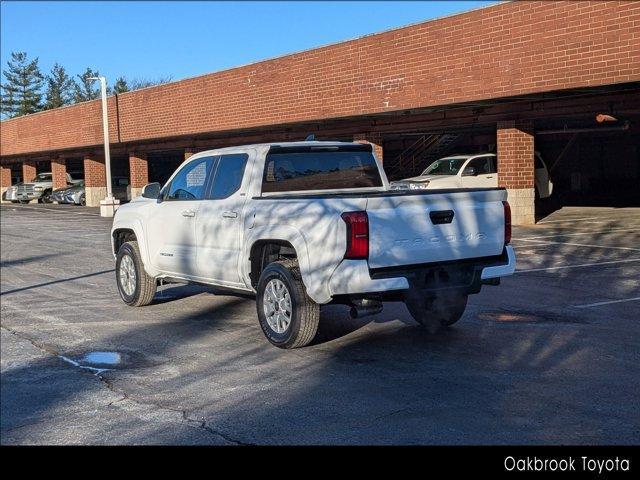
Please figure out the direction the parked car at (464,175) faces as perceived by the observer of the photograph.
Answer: facing the viewer and to the left of the viewer

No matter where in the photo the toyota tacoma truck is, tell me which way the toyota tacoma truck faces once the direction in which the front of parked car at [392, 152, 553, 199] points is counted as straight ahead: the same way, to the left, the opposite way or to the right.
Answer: to the right

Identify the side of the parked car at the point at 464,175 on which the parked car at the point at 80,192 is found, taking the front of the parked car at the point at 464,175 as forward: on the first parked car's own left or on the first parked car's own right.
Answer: on the first parked car's own right

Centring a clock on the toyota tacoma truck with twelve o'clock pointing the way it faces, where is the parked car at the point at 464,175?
The parked car is roughly at 2 o'clock from the toyota tacoma truck.

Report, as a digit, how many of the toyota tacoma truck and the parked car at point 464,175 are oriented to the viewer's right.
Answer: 0

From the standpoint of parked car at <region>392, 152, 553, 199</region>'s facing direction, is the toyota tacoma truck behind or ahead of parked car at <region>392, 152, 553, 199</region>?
ahead

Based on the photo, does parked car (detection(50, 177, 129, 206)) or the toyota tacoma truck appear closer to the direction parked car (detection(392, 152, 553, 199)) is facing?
the toyota tacoma truck

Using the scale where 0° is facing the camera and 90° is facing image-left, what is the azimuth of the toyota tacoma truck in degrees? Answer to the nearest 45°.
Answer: approximately 135°

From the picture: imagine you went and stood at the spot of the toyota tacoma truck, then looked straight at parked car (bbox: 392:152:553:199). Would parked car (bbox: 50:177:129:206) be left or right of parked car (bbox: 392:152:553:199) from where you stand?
left

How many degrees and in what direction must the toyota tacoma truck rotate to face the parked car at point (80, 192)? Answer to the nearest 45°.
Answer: approximately 45° to its right
